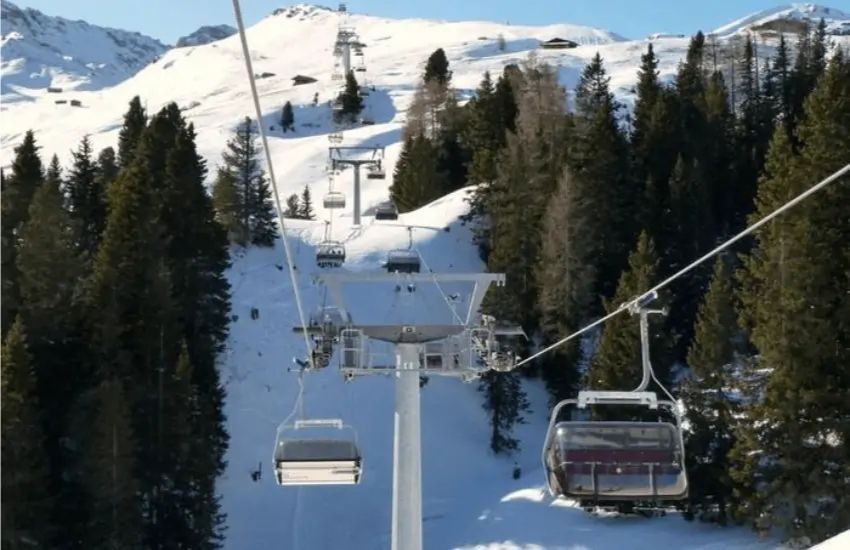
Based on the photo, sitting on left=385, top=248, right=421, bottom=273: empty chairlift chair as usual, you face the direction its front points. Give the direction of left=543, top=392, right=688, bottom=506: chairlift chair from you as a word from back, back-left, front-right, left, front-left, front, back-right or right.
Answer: front

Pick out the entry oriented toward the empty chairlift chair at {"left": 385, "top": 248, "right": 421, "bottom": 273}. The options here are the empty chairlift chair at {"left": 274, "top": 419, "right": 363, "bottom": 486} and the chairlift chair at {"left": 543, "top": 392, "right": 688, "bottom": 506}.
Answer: the empty chairlift chair at {"left": 274, "top": 419, "right": 363, "bottom": 486}

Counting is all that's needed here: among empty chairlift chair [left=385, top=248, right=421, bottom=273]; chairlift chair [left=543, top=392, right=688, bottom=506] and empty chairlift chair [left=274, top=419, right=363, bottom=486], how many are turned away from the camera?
1

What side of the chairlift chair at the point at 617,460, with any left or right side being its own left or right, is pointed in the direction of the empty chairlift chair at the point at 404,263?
back

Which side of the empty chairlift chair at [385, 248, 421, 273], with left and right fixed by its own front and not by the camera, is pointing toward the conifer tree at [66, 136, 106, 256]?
right

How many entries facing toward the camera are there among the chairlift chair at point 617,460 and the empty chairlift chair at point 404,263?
2

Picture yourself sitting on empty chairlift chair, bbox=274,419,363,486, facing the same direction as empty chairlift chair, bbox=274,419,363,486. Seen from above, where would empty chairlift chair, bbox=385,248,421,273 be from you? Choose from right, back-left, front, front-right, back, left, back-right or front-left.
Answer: front

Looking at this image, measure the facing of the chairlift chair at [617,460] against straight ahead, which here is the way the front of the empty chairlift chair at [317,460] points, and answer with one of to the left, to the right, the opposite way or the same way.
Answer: the opposite way

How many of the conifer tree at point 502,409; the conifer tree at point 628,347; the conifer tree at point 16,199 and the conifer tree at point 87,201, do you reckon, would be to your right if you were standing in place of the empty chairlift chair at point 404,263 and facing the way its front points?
2

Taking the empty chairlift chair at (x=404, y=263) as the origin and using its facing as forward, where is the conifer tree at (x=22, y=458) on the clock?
The conifer tree is roughly at 1 o'clock from the empty chairlift chair.

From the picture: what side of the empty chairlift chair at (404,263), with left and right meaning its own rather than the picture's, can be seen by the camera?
front

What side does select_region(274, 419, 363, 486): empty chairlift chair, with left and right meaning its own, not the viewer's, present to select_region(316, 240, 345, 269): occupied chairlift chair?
front

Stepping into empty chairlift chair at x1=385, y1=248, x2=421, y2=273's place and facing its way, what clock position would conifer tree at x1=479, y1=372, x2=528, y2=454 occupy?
The conifer tree is roughly at 11 o'clock from the empty chairlift chair.

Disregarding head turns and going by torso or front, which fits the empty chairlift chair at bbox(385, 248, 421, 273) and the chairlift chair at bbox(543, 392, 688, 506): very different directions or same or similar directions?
same or similar directions

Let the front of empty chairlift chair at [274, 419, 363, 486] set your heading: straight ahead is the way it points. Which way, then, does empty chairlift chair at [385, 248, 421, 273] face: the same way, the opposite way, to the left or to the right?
the opposite way

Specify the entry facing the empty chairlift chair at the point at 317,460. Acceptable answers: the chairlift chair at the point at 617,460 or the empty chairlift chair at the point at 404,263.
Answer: the empty chairlift chair at the point at 404,263

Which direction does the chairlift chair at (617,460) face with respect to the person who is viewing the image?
facing the viewer

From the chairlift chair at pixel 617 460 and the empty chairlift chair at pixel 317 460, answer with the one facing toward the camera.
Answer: the chairlift chair

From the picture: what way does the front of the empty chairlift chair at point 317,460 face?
away from the camera
